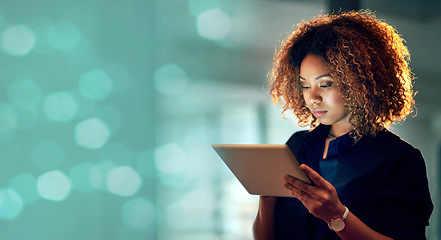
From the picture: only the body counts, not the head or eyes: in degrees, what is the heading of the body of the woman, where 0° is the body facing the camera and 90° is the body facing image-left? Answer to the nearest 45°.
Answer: approximately 45°
